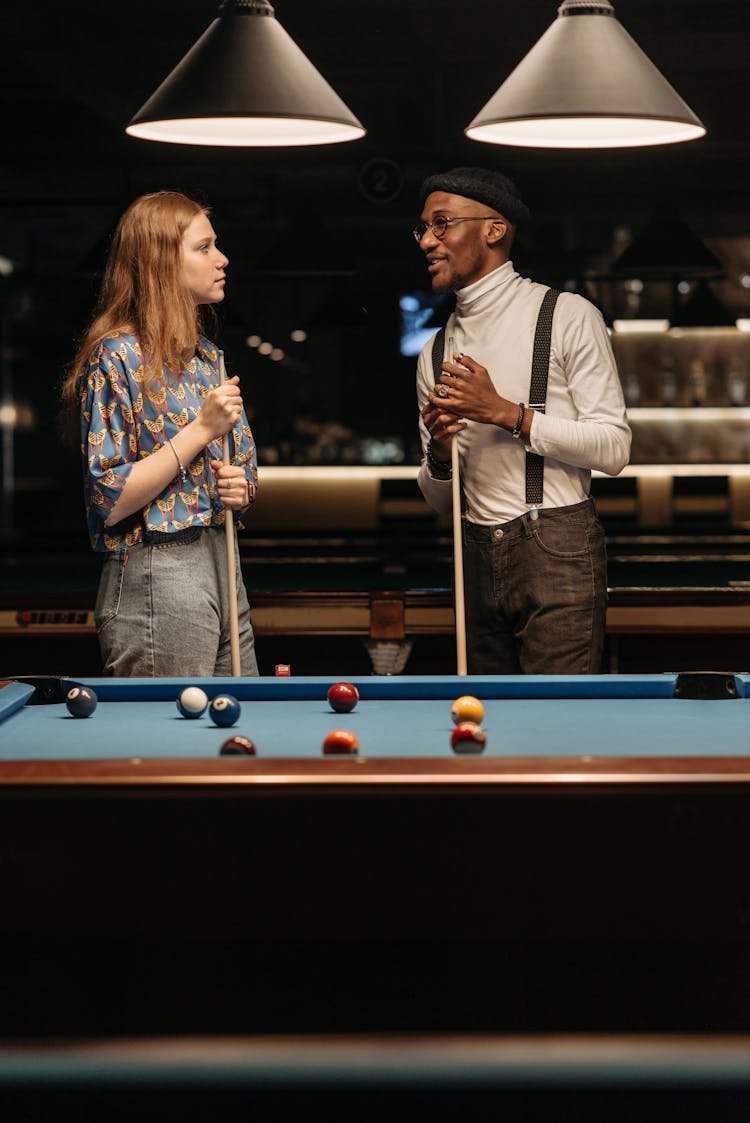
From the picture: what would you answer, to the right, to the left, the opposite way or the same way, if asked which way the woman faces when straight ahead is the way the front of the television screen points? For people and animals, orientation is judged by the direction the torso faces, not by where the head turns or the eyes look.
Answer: to the left

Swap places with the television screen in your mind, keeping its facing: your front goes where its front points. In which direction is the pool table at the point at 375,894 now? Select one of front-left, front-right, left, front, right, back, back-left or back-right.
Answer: front

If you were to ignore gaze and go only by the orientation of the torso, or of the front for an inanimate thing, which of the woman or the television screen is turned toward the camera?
the television screen

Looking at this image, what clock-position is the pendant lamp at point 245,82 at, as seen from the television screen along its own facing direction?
The pendant lamp is roughly at 12 o'clock from the television screen.

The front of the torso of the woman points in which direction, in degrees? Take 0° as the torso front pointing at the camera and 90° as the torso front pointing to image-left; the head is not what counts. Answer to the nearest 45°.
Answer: approximately 270°

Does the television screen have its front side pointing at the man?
yes

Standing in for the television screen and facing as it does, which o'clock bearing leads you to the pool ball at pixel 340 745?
The pool ball is roughly at 12 o'clock from the television screen.

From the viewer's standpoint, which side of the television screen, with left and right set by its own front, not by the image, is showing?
front

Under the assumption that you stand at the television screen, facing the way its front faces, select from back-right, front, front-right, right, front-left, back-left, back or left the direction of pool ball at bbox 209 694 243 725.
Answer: front

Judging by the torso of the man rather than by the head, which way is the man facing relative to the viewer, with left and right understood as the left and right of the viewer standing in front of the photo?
facing the viewer and to the left of the viewer

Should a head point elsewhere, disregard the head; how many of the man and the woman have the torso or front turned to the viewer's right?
1

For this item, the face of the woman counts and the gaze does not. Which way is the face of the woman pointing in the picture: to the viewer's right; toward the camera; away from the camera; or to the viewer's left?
to the viewer's right

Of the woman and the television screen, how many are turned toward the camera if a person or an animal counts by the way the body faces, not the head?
1
